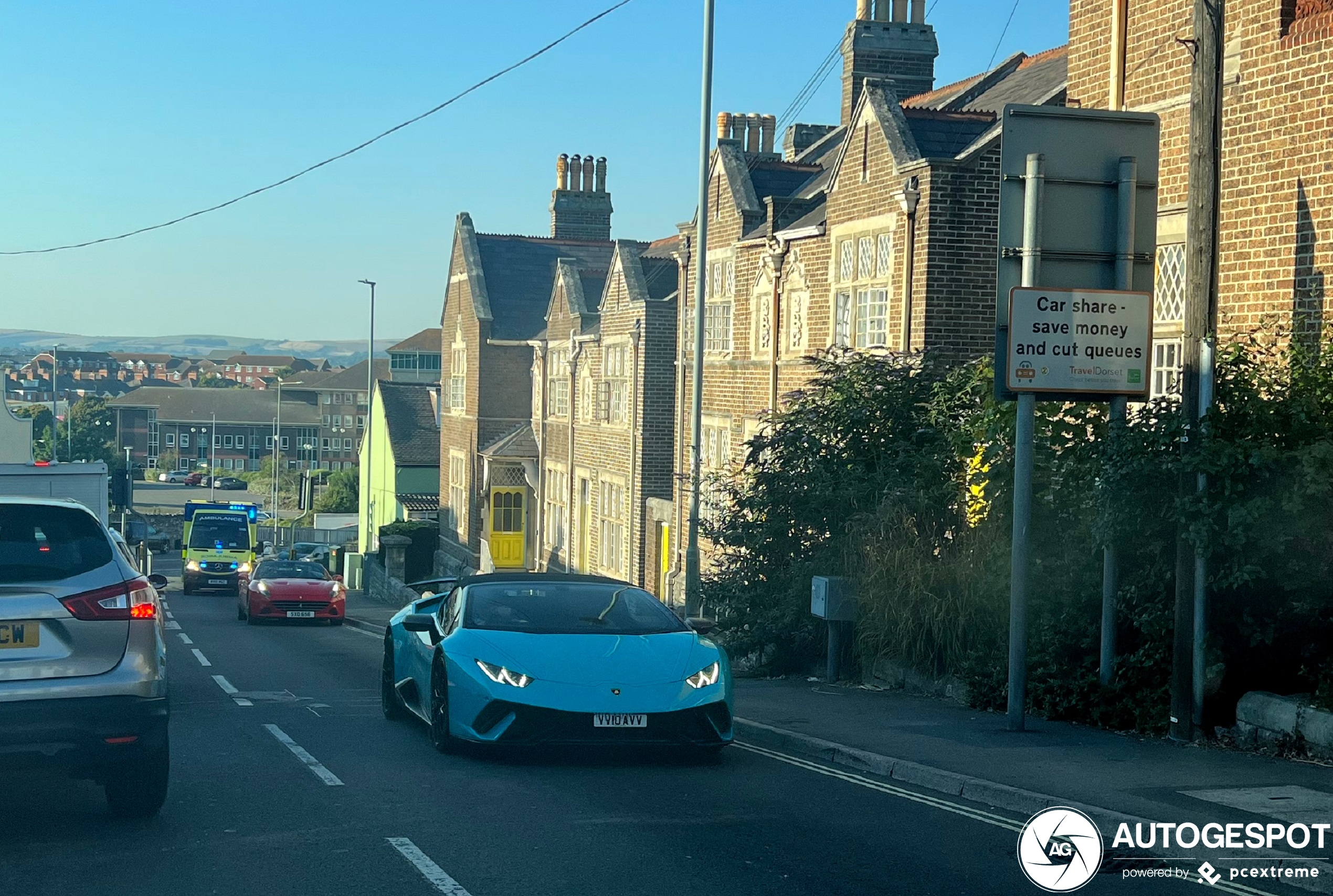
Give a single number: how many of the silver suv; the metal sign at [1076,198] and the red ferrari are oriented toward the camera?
1

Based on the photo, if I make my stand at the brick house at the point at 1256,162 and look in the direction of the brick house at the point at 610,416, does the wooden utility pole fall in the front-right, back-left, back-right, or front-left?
back-left

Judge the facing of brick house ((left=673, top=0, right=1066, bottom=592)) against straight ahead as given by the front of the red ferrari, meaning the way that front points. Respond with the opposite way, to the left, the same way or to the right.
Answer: to the right

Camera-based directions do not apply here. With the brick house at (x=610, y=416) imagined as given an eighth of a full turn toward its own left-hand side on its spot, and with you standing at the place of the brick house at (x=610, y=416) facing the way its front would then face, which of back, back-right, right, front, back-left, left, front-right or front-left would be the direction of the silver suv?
front

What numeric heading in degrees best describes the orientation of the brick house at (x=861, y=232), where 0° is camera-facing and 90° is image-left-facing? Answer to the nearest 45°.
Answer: approximately 45°

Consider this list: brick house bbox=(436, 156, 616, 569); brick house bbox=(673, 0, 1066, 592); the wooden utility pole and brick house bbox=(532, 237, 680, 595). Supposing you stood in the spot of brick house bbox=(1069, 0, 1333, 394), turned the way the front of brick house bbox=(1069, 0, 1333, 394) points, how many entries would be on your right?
3

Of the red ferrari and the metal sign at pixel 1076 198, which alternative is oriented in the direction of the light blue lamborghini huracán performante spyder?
the red ferrari

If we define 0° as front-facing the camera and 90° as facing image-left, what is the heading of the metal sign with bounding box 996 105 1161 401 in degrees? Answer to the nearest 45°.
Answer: approximately 180°

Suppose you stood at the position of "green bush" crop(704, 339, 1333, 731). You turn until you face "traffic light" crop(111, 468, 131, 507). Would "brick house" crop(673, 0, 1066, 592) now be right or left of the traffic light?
right

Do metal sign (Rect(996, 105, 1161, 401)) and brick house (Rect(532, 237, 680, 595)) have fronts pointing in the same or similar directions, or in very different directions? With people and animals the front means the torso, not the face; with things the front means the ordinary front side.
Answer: very different directions

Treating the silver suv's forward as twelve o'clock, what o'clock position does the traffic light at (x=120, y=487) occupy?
The traffic light is roughly at 12 o'clock from the silver suv.

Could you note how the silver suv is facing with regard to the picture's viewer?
facing away from the viewer

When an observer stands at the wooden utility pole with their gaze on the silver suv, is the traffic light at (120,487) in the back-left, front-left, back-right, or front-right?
front-right

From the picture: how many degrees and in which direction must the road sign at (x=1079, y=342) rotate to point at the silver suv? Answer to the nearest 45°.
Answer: approximately 45° to its right

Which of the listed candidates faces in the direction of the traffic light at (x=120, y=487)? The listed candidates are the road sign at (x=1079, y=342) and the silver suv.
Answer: the silver suv

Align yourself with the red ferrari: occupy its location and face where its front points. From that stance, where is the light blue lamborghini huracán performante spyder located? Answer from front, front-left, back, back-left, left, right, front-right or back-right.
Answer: front

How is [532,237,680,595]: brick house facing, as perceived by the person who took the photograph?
facing the viewer and to the left of the viewer

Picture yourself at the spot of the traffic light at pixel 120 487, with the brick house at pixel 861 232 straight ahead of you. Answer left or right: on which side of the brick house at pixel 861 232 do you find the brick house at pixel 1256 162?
right

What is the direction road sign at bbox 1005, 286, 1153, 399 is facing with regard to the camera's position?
facing the viewer

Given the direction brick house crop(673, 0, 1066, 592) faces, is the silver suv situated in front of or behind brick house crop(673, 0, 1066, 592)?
in front
